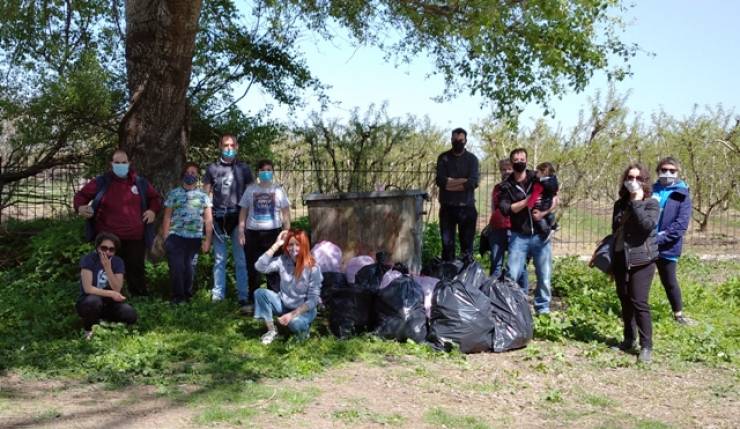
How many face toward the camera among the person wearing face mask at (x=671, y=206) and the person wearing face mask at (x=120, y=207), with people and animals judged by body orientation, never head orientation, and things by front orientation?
2

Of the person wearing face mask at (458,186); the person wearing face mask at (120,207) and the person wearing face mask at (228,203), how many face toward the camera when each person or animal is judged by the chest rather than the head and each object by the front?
3

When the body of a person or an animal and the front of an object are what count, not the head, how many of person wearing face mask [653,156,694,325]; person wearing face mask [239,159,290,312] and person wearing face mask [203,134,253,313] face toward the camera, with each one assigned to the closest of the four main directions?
3

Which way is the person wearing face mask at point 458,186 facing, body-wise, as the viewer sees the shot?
toward the camera

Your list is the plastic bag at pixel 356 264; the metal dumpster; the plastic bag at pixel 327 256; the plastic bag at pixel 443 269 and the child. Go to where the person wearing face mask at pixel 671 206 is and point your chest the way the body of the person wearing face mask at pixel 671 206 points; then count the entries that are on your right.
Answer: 5

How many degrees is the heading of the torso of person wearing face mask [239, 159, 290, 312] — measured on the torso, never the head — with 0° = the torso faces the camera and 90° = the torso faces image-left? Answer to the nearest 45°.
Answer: approximately 0°

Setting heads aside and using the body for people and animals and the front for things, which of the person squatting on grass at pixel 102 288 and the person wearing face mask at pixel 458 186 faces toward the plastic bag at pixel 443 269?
the person wearing face mask

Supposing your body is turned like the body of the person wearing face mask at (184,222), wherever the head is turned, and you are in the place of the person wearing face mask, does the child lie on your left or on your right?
on your left

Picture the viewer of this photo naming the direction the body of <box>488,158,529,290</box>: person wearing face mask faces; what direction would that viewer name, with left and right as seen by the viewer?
facing the viewer and to the right of the viewer

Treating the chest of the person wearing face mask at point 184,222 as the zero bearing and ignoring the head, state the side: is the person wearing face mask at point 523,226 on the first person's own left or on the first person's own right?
on the first person's own left

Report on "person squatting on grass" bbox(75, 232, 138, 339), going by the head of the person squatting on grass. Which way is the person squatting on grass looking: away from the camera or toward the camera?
toward the camera

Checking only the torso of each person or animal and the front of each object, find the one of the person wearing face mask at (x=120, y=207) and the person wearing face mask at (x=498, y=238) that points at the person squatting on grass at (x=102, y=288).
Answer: the person wearing face mask at (x=120, y=207)

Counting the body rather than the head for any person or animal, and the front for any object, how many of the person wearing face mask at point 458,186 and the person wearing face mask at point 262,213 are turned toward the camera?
2
